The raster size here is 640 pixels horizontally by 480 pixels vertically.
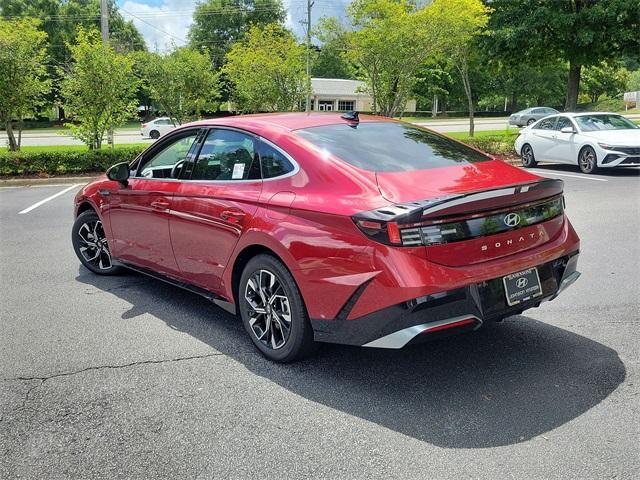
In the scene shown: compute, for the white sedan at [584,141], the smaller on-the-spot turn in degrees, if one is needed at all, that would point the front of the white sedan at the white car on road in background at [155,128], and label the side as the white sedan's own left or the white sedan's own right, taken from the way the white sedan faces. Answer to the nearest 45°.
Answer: approximately 180°

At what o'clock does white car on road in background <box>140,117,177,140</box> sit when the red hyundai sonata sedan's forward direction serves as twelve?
The white car on road in background is roughly at 1 o'clock from the red hyundai sonata sedan.

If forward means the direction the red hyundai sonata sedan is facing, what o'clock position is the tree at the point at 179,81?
The tree is roughly at 1 o'clock from the red hyundai sonata sedan.

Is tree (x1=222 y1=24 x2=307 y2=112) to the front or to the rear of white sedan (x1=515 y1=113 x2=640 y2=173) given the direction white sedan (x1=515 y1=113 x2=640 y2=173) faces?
to the rear

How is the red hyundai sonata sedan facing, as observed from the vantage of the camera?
facing away from the viewer and to the left of the viewer

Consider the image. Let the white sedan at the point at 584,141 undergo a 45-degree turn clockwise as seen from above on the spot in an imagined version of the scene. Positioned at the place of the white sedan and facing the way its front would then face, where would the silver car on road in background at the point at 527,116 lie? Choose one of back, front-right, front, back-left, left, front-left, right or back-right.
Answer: back

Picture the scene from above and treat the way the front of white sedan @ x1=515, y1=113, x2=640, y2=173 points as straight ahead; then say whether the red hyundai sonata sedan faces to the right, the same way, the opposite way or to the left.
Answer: the opposite way
